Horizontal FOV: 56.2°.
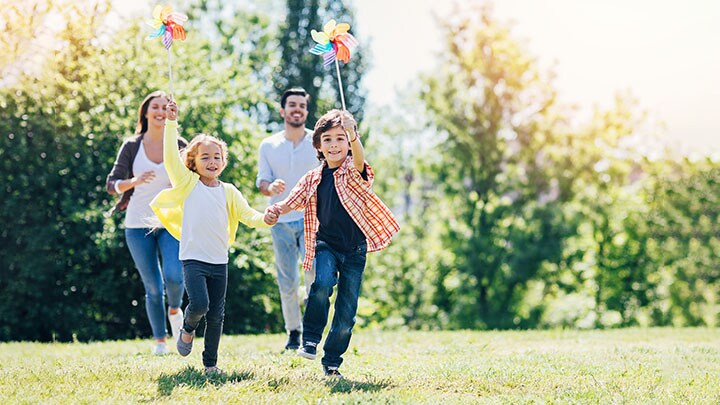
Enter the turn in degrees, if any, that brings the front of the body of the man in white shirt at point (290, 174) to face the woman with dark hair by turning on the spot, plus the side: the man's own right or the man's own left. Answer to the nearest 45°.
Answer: approximately 90° to the man's own right

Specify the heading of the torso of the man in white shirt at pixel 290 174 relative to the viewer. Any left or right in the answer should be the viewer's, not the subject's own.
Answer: facing the viewer

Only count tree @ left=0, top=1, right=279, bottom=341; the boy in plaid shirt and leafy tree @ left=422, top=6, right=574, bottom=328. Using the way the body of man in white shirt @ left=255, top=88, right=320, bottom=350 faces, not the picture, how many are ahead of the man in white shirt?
1

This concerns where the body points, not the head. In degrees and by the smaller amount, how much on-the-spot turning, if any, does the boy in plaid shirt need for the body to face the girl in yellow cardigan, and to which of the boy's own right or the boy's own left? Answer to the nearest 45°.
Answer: approximately 90° to the boy's own right

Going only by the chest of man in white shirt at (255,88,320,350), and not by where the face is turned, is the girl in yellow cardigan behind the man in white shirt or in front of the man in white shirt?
in front

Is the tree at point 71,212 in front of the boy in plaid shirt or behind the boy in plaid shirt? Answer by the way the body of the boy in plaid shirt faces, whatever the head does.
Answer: behind

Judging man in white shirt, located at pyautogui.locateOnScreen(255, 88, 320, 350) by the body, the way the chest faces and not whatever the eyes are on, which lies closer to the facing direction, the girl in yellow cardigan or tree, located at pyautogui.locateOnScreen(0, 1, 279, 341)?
the girl in yellow cardigan

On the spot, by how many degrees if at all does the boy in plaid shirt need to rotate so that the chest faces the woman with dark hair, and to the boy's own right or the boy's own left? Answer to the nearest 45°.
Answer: approximately 135° to the boy's own right

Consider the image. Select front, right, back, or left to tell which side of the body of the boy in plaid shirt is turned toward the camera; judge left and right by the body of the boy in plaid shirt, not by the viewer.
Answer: front

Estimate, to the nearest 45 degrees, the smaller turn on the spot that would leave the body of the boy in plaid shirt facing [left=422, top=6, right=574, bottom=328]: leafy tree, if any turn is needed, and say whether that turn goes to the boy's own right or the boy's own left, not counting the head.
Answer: approximately 180°

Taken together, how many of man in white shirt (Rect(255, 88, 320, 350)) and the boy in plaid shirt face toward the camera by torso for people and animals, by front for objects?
2
